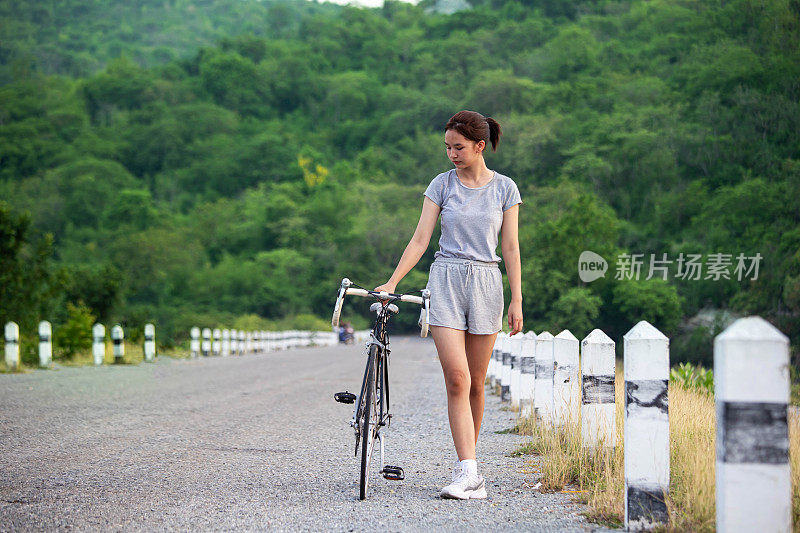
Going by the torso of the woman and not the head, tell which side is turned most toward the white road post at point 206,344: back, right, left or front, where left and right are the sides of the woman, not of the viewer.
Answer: back

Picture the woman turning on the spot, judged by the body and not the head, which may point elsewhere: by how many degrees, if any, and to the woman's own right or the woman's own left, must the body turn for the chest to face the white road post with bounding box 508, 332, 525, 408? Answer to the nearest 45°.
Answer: approximately 180°

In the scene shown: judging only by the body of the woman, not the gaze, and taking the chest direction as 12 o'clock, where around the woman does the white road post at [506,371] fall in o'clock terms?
The white road post is roughly at 6 o'clock from the woman.

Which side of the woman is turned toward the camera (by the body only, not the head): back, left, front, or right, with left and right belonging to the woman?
front

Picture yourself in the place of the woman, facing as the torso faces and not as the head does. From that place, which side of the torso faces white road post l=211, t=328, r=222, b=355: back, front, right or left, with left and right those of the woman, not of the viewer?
back

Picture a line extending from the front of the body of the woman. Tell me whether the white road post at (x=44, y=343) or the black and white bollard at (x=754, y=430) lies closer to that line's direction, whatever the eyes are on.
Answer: the black and white bollard

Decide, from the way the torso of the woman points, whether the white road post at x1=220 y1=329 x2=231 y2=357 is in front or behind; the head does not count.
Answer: behind

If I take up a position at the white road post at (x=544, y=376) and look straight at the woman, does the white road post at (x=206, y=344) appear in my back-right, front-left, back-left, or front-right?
back-right

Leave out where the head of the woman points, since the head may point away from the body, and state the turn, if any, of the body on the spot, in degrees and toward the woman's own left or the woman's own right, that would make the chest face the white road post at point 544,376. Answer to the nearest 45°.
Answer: approximately 180°
